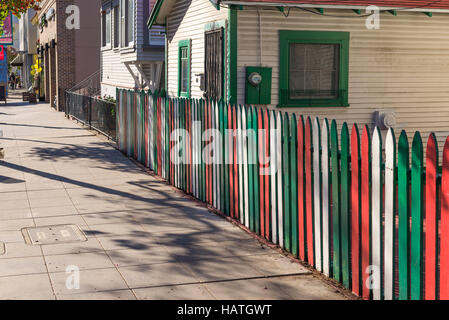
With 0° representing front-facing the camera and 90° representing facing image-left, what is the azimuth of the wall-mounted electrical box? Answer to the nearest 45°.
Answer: approximately 0°

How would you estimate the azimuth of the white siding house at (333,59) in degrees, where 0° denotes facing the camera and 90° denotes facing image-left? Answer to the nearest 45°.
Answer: approximately 45°

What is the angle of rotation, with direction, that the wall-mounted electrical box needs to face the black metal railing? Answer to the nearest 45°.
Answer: approximately 135° to its right

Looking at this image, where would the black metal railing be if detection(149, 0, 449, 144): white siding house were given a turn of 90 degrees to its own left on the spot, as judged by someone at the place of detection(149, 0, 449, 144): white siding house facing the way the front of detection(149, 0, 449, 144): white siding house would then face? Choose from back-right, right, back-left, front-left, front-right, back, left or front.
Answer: back

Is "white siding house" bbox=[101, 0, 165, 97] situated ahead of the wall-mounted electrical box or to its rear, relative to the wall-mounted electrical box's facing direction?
to the rear

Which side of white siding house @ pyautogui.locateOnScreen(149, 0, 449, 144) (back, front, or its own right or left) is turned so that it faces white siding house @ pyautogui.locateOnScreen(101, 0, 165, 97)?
right

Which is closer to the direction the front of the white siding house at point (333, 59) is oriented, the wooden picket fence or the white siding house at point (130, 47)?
the wooden picket fence

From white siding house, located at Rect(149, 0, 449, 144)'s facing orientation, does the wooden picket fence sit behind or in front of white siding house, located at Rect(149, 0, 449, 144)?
in front
